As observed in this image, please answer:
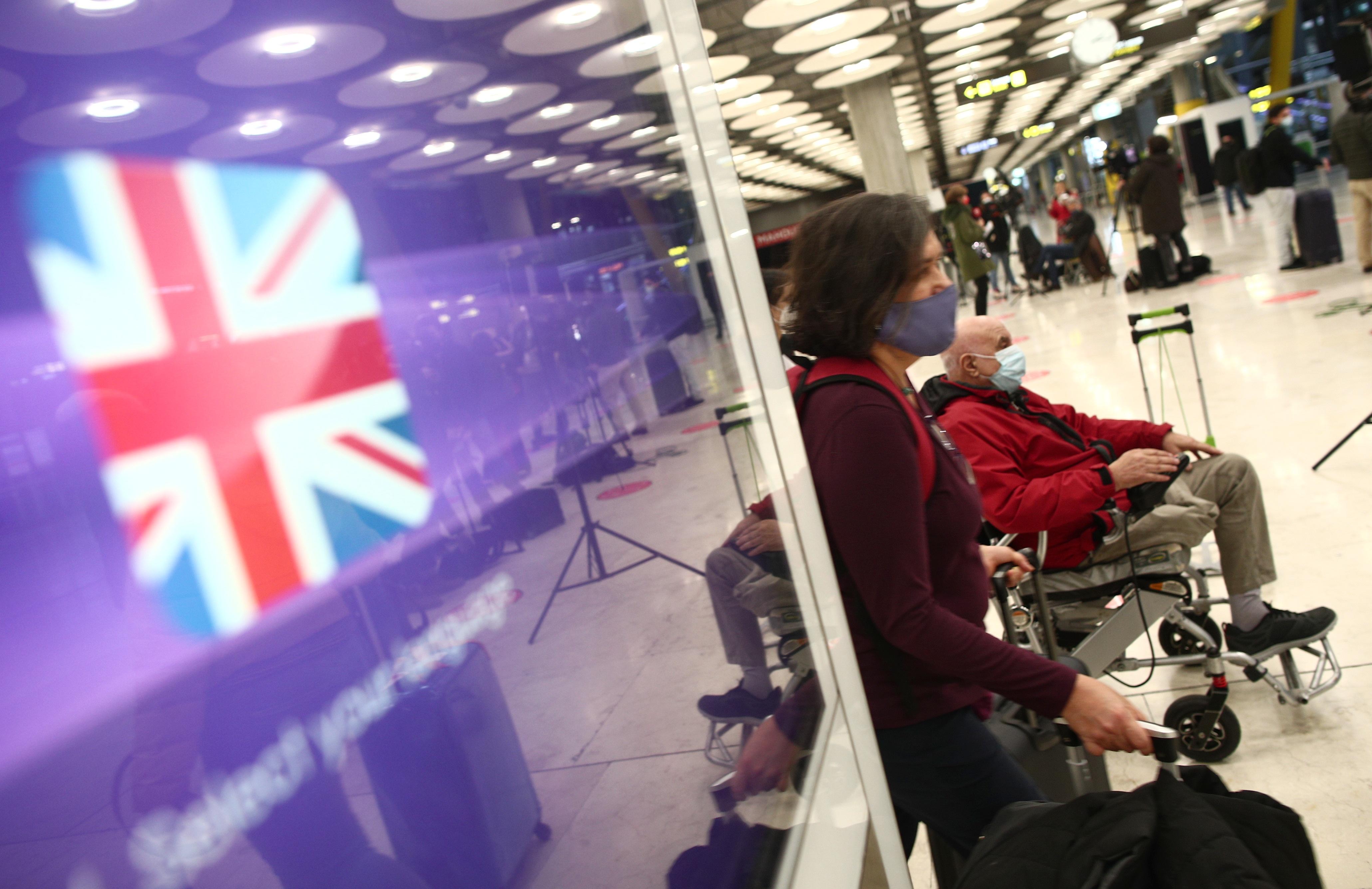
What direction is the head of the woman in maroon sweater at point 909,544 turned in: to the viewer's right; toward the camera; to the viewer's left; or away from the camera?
to the viewer's right

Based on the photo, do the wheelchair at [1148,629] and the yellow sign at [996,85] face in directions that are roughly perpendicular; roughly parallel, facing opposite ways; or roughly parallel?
roughly perpendicular

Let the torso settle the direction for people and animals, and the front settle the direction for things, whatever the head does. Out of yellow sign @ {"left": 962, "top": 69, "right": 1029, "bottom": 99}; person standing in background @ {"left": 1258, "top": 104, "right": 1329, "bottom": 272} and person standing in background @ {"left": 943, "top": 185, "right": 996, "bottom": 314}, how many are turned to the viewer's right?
2

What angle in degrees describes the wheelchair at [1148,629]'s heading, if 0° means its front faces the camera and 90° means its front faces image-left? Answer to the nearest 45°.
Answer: approximately 270°

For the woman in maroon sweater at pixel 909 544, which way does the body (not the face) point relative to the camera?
to the viewer's right

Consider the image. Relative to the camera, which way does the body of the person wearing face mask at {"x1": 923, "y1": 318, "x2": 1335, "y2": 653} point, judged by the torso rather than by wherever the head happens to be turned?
to the viewer's right
